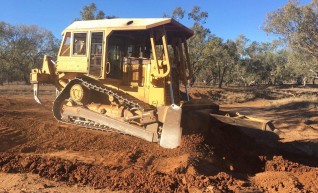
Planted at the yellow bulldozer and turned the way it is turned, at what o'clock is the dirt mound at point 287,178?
The dirt mound is roughly at 12 o'clock from the yellow bulldozer.

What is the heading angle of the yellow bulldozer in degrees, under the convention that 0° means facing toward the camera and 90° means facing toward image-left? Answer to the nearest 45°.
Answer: approximately 315°

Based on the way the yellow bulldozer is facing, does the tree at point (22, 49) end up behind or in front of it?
behind

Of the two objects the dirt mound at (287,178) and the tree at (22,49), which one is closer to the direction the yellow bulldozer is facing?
the dirt mound
